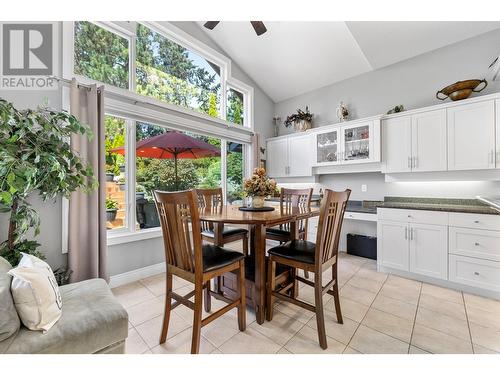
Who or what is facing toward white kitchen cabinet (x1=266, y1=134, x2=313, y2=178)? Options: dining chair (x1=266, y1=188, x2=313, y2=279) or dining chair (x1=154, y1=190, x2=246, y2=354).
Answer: dining chair (x1=154, y1=190, x2=246, y2=354)

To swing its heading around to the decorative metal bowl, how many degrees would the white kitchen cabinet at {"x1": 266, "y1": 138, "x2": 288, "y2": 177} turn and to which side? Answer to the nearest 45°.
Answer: approximately 90° to its left

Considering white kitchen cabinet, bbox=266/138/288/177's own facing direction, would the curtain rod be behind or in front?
in front

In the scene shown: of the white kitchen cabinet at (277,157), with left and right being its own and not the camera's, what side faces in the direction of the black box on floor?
left

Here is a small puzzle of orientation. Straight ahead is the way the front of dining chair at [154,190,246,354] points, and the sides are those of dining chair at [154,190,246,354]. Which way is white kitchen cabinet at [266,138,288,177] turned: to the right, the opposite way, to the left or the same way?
the opposite way

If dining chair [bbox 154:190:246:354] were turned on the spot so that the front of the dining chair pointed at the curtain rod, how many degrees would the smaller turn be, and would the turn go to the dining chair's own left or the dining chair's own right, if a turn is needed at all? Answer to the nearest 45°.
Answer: approximately 90° to the dining chair's own left

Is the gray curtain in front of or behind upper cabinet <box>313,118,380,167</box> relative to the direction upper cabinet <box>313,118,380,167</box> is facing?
in front

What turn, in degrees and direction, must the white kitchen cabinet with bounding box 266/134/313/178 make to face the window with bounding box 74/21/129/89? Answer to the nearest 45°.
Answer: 0° — it already faces it

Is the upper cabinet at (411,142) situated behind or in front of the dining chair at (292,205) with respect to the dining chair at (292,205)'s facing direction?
behind

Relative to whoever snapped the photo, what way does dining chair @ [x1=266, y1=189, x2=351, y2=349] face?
facing away from the viewer and to the left of the viewer

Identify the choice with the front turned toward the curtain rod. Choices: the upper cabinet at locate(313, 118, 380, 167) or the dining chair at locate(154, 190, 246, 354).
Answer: the upper cabinet

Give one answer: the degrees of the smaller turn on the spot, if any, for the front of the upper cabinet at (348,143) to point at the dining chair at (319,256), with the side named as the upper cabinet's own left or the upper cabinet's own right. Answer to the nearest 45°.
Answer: approximately 45° to the upper cabinet's own left

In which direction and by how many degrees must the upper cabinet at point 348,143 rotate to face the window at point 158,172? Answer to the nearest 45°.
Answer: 0° — it already faces it

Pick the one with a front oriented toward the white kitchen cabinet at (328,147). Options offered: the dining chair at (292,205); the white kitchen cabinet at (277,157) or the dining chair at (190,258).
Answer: the dining chair at (190,258)

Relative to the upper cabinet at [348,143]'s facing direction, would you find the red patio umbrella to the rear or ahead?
ahead
